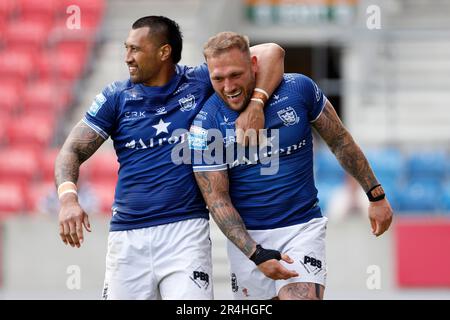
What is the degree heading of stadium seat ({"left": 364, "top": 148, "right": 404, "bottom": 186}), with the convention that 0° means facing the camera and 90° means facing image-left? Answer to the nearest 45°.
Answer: approximately 0°

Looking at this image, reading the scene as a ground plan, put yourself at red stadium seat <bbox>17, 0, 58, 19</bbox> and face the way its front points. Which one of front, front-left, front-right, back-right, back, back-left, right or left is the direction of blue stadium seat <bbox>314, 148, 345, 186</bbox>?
front-left

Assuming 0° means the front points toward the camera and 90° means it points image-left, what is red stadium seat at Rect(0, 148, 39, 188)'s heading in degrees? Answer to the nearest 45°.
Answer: approximately 0°

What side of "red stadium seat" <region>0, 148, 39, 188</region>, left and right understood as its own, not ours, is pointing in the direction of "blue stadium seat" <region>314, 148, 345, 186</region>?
left

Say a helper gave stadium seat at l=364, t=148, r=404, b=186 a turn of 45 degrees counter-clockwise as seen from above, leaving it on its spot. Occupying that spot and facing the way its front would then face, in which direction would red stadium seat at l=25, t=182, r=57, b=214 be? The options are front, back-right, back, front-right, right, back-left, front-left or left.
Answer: back-right

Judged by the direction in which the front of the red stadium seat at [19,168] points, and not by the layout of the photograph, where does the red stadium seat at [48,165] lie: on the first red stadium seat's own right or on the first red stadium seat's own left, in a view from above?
on the first red stadium seat's own left

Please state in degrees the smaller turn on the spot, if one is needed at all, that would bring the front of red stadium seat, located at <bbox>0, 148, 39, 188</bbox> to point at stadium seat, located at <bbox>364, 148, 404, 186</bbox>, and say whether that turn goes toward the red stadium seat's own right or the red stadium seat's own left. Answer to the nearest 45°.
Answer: approximately 90° to the red stadium seat's own left

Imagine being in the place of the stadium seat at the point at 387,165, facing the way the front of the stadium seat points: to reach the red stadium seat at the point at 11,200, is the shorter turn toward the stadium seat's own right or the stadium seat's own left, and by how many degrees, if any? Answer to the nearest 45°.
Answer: approximately 90° to the stadium seat's own right
